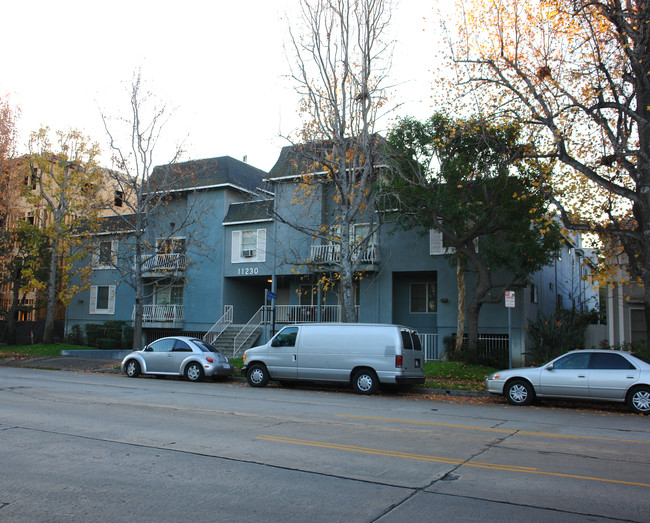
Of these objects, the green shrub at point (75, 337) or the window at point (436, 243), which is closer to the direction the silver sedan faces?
the green shrub

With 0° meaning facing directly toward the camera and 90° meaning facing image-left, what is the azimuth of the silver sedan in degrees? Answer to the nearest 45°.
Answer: approximately 90°

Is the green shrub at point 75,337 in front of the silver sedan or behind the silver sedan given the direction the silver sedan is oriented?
in front

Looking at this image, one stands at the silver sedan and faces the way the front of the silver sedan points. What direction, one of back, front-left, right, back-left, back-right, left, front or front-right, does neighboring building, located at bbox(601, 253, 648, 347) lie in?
right

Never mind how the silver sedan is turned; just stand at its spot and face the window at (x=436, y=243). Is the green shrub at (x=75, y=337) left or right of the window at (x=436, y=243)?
left

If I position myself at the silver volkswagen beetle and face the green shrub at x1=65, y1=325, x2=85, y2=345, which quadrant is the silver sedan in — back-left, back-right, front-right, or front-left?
back-right

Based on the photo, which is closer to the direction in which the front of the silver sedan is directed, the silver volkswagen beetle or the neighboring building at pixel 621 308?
the silver volkswagen beetle

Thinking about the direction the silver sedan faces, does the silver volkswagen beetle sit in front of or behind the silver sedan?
in front

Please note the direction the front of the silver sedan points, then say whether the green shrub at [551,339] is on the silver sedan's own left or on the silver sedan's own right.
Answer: on the silver sedan's own right

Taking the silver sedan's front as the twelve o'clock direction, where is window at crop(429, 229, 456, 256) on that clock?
The window is roughly at 2 o'clock from the silver sedan.

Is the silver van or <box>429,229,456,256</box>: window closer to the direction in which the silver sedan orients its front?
the silver van
